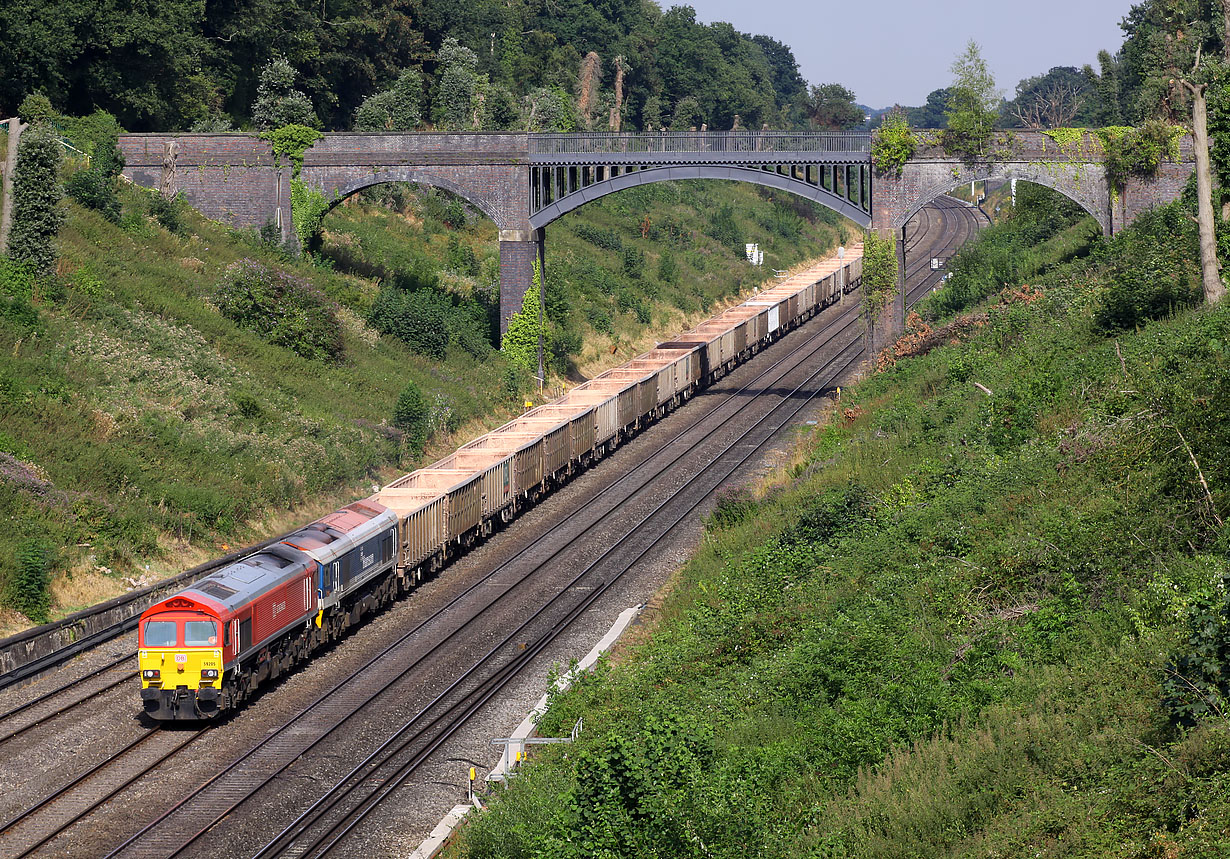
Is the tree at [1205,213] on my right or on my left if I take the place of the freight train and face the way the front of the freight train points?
on my left

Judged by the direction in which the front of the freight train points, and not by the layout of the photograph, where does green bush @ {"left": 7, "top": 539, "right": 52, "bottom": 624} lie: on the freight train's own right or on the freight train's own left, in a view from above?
on the freight train's own right

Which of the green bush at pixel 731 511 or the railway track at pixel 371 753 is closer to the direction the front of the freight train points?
the railway track

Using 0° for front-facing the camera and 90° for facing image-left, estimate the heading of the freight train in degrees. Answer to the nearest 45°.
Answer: approximately 0°
